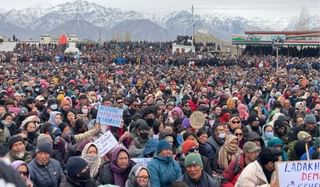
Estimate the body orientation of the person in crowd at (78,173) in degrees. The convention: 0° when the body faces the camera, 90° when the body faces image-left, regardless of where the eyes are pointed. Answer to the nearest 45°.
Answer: approximately 315°

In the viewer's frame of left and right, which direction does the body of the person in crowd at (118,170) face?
facing the viewer and to the right of the viewer

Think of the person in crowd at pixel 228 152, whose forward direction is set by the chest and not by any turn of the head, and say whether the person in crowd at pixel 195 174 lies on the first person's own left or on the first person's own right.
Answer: on the first person's own right

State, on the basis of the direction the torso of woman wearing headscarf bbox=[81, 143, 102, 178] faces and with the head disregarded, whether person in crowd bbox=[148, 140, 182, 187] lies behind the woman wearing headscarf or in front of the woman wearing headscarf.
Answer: in front

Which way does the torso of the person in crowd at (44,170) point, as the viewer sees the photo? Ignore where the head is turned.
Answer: toward the camera

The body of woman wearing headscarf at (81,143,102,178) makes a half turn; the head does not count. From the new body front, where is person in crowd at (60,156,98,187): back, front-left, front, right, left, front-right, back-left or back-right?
back-left

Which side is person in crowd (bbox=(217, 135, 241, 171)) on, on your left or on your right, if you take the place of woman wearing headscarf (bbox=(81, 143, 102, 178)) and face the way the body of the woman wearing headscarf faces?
on your left

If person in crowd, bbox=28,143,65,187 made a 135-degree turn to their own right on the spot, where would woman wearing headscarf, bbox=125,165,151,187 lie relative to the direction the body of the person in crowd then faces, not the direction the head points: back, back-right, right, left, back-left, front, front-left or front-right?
back
